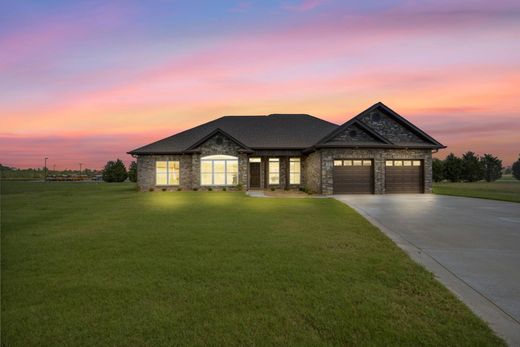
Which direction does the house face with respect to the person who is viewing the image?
facing the viewer
